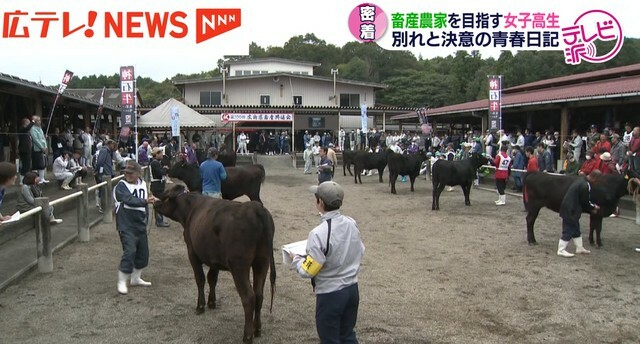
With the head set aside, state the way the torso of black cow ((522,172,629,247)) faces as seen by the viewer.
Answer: to the viewer's right

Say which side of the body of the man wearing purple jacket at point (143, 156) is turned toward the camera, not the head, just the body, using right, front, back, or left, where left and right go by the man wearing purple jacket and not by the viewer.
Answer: right

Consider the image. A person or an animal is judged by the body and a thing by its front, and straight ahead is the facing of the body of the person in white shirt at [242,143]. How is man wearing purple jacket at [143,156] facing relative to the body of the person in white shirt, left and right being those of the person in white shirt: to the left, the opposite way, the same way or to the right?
to the left

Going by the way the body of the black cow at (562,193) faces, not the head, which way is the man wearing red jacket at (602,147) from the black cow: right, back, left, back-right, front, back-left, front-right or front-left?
left

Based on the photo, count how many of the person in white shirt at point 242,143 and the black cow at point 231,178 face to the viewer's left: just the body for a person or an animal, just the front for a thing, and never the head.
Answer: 1

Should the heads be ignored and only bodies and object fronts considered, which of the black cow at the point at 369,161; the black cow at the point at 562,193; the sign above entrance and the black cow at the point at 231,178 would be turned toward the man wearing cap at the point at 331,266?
the sign above entrance

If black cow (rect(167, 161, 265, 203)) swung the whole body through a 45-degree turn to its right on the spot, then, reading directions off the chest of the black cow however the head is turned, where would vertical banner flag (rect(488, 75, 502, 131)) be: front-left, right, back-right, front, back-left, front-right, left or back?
right

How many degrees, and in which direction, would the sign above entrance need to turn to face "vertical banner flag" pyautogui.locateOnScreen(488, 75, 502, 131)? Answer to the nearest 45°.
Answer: approximately 45° to its left

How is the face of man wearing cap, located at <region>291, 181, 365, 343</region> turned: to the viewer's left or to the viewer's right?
to the viewer's left

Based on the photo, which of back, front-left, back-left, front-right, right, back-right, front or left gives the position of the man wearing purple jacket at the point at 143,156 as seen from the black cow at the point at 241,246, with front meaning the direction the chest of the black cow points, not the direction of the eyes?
front-right

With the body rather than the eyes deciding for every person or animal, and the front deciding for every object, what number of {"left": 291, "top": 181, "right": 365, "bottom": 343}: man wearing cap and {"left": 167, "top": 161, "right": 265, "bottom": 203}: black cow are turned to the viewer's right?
0

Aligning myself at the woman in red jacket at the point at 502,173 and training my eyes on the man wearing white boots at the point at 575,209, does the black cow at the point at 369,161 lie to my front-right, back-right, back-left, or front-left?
back-right

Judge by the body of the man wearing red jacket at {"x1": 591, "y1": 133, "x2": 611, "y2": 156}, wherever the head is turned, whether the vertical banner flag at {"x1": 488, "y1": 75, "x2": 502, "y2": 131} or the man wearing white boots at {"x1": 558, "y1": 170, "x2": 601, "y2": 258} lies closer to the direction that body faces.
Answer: the man wearing white boots

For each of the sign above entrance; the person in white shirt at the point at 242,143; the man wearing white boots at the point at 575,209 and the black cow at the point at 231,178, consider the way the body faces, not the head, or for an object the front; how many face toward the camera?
2
